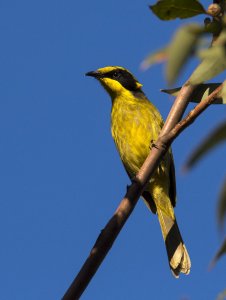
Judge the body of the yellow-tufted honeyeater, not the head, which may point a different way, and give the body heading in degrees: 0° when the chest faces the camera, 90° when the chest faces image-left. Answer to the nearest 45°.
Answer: approximately 45°
